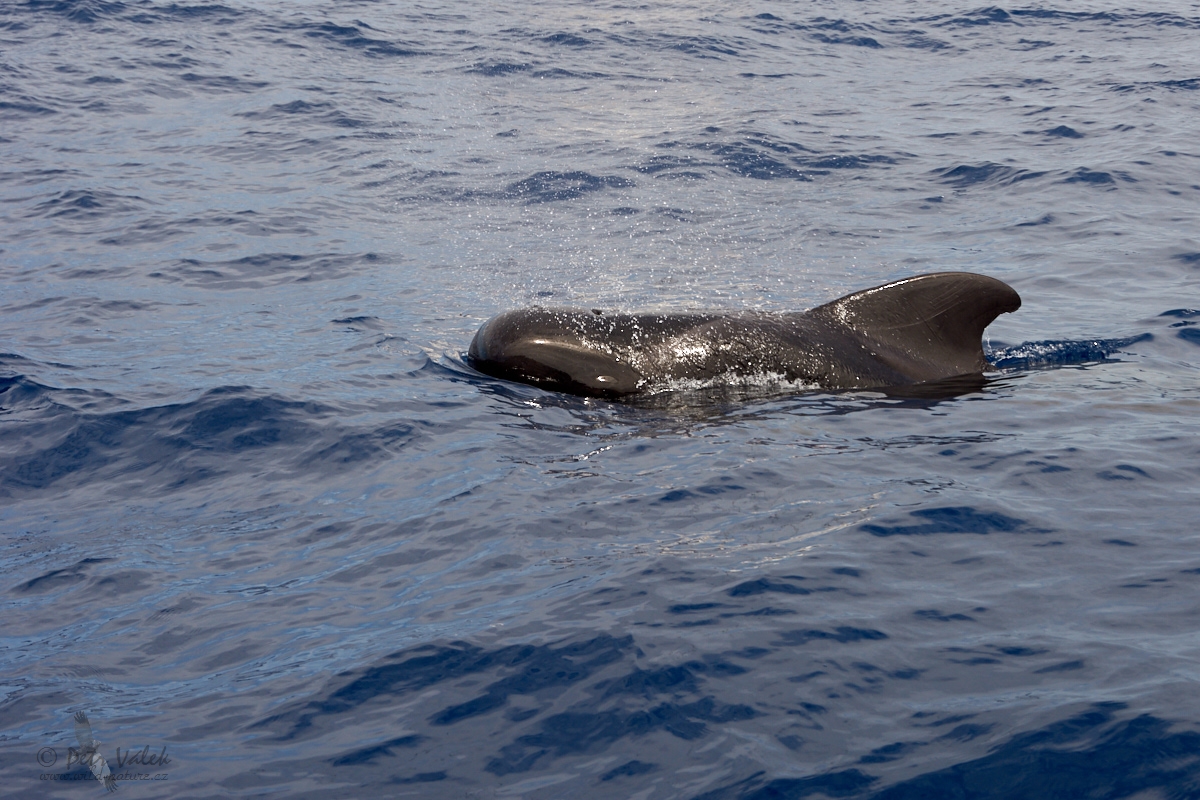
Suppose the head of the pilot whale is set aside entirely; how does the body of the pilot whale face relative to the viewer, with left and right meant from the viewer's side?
facing to the left of the viewer
